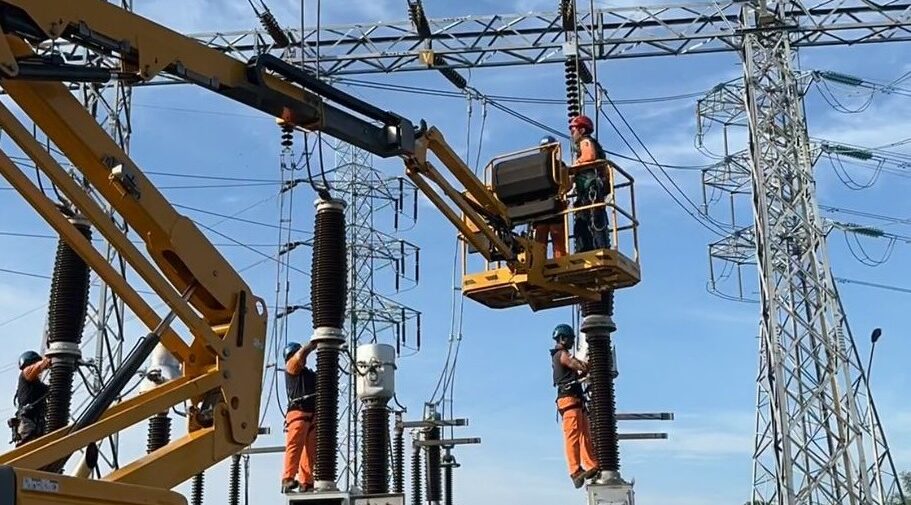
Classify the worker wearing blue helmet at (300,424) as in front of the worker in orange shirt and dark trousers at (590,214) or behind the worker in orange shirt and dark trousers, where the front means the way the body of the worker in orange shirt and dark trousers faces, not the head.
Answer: in front
